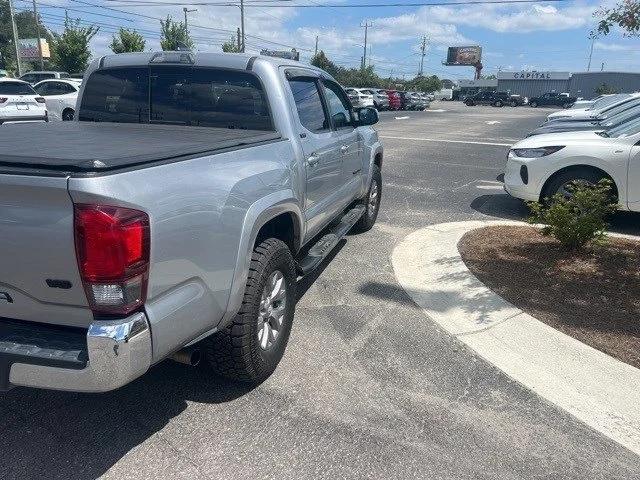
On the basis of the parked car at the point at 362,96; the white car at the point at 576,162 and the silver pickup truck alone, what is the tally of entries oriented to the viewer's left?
1

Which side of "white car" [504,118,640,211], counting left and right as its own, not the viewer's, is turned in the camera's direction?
left

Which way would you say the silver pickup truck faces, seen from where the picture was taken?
facing away from the viewer and to the right of the viewer

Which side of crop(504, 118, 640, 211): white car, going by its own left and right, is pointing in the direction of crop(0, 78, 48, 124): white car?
front

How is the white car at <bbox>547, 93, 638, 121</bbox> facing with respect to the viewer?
to the viewer's left

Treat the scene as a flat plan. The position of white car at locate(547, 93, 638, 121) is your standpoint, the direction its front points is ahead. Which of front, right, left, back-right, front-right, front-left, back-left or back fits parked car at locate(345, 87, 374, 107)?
front-right

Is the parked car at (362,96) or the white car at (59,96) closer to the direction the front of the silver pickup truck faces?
the parked car

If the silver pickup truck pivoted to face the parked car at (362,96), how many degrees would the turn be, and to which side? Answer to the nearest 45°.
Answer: approximately 45° to its left

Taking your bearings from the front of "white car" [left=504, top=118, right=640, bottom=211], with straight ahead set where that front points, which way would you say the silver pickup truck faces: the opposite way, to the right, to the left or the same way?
to the right

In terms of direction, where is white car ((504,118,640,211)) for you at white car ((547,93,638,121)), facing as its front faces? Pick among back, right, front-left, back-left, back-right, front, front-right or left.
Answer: left

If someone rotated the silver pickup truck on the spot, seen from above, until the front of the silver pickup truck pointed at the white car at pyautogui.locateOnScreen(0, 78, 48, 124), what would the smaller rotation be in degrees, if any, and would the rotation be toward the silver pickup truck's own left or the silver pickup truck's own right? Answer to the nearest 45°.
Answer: approximately 45° to the silver pickup truck's own left

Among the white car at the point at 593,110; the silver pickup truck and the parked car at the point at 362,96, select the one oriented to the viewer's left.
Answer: the white car
